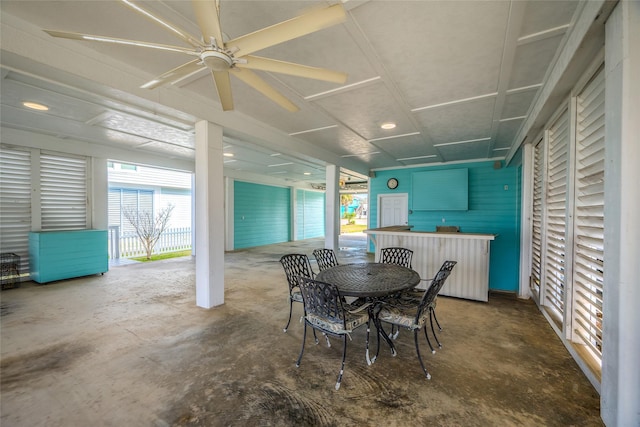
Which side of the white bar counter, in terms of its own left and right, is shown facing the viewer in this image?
front

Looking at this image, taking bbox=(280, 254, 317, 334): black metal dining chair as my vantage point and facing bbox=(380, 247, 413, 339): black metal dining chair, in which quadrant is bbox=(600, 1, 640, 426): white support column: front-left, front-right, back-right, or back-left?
front-right

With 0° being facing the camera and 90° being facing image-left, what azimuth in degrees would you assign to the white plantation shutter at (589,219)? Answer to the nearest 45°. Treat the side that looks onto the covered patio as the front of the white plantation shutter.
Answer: approximately 90°

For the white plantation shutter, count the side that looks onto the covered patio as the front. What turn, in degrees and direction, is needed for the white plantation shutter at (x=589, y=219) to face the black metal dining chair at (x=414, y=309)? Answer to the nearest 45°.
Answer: approximately 45° to its left

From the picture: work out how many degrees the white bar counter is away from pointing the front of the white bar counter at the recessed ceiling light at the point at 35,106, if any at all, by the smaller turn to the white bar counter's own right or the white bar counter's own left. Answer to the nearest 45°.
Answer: approximately 45° to the white bar counter's own right

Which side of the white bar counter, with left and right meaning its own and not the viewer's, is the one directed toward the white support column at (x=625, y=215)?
front

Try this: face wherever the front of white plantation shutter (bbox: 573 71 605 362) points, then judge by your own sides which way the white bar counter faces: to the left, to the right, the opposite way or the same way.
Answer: to the left

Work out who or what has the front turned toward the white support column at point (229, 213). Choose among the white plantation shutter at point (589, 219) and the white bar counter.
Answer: the white plantation shutter

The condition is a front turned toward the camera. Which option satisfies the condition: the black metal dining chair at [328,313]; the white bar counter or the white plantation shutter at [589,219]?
the white bar counter

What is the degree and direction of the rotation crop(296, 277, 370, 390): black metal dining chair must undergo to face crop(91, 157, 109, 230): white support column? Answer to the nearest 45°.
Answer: approximately 90° to its left

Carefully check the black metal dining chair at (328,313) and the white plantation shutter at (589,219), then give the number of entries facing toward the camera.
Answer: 0

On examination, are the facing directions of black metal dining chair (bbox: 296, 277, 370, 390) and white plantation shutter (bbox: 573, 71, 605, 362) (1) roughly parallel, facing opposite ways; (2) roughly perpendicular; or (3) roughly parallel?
roughly perpendicular

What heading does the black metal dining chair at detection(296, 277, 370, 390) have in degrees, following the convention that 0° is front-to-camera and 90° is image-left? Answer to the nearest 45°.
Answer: approximately 225°

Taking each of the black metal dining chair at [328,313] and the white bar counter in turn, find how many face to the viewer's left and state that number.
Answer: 0

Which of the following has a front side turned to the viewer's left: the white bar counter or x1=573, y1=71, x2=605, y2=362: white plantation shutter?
the white plantation shutter

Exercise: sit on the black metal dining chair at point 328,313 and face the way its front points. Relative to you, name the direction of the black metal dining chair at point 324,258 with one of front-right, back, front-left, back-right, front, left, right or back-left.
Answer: front-left

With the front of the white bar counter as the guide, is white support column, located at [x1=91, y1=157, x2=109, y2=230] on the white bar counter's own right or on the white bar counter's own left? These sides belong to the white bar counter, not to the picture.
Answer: on the white bar counter's own right

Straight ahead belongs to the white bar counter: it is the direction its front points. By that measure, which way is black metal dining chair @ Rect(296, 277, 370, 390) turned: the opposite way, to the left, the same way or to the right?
the opposite way
